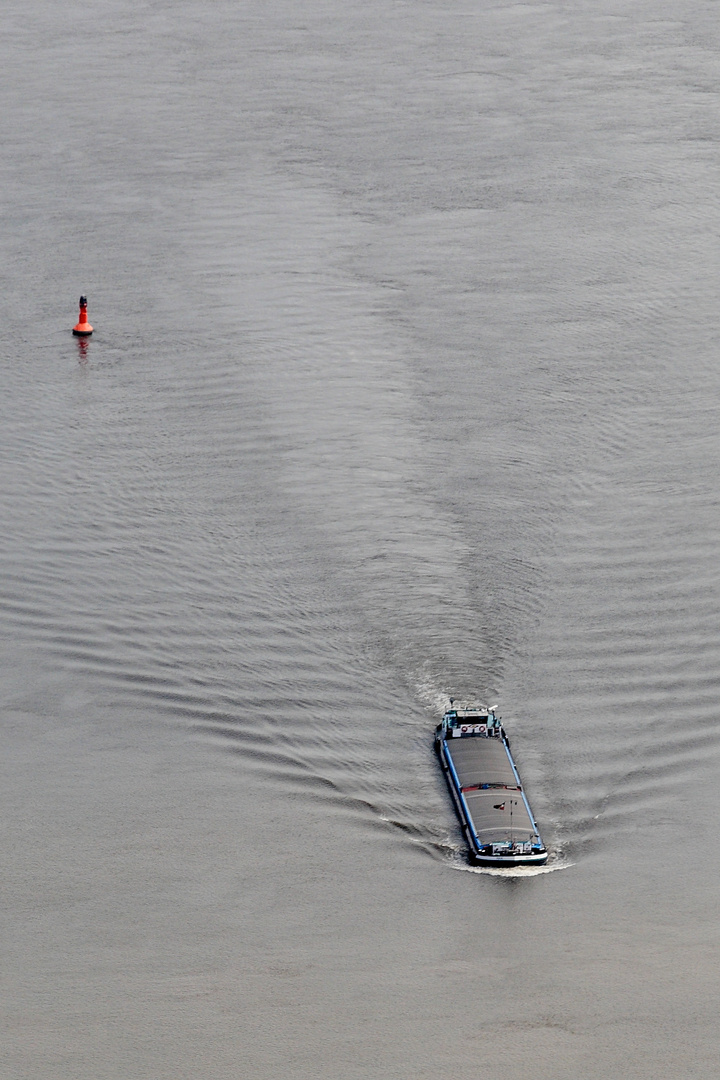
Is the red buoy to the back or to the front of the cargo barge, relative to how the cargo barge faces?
to the back

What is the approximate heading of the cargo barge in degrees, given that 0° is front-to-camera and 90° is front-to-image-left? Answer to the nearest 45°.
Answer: approximately 0°
